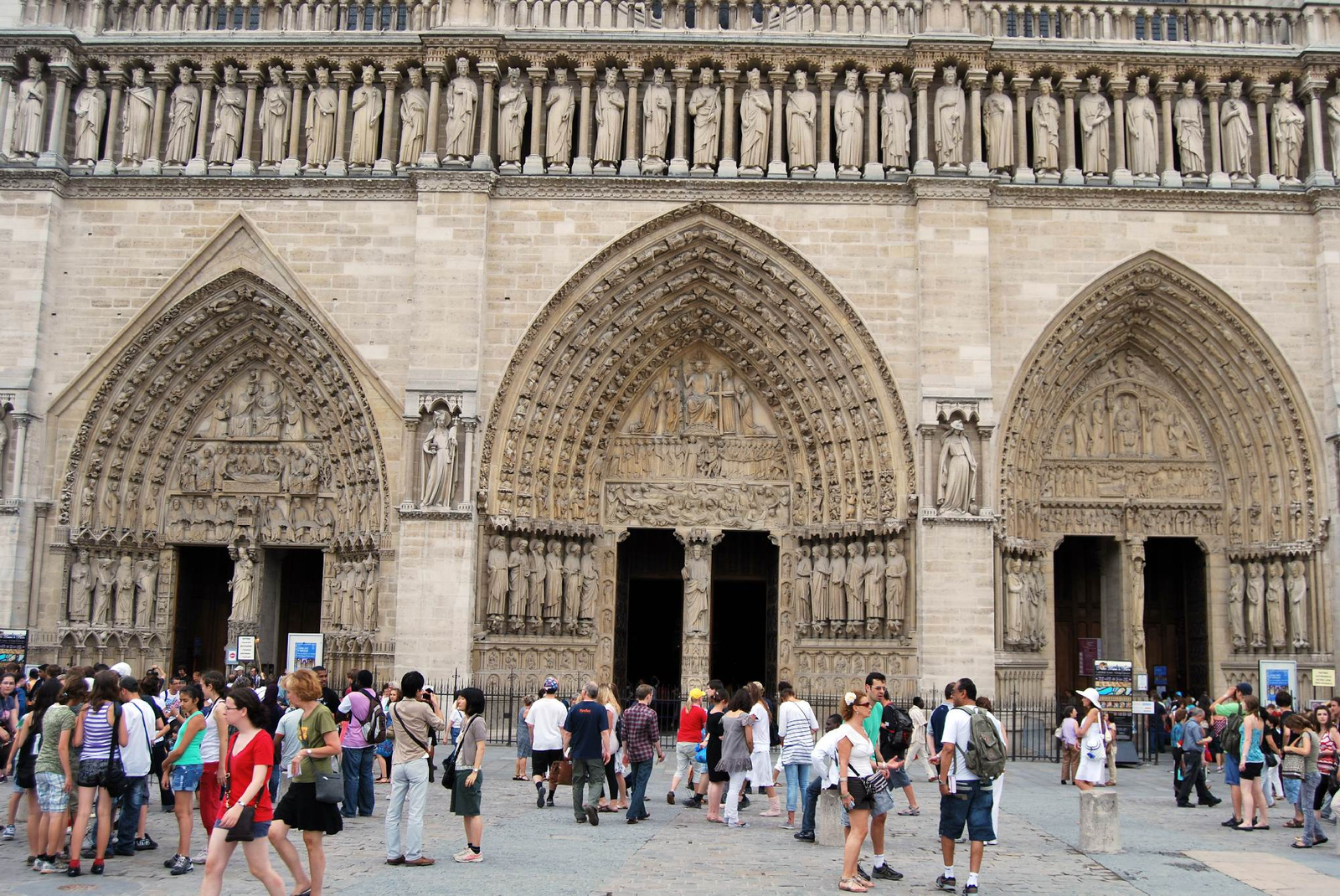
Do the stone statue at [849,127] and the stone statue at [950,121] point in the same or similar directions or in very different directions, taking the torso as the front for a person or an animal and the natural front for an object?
same or similar directions

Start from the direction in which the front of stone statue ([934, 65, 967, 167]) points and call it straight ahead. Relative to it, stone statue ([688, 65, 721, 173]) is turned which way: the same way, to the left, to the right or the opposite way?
the same way

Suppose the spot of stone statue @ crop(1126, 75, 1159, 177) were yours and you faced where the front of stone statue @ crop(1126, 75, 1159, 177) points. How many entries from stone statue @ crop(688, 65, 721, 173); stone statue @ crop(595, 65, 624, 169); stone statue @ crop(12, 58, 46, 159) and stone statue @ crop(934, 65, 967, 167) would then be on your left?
0

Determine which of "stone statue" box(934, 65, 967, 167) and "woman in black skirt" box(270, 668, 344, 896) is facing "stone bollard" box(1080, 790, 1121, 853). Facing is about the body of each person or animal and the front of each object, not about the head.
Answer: the stone statue

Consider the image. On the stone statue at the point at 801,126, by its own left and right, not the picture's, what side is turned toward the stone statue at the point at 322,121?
right

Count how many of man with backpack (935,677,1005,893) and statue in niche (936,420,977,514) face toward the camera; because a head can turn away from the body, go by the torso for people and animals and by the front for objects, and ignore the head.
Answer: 1

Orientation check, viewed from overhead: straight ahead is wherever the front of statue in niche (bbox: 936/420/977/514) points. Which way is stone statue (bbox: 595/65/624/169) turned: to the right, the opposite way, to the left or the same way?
the same way

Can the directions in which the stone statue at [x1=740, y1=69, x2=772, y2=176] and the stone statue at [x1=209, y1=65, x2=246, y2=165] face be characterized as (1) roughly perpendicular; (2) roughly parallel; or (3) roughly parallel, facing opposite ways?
roughly parallel

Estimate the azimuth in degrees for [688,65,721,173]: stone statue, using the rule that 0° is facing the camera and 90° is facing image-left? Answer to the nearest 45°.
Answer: approximately 0°

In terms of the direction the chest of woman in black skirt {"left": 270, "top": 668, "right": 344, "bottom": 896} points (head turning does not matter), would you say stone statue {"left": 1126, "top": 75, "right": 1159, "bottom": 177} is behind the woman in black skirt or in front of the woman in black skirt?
behind

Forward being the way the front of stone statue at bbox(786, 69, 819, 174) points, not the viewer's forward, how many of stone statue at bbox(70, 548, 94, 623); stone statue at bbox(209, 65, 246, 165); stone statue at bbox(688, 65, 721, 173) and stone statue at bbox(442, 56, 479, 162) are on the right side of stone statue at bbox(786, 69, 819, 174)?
4

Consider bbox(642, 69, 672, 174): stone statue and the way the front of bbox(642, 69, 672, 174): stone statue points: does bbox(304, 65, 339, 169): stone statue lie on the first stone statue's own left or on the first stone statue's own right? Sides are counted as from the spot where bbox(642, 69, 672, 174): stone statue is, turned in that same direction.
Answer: on the first stone statue's own right

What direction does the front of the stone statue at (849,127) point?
toward the camera

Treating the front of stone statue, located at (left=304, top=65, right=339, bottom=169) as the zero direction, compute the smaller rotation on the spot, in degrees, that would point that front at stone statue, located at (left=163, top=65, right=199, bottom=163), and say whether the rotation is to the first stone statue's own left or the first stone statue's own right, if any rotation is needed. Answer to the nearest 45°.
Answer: approximately 90° to the first stone statue's own right

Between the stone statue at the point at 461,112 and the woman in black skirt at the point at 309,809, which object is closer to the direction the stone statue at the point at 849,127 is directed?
the woman in black skirt

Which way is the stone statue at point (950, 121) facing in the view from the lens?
facing the viewer

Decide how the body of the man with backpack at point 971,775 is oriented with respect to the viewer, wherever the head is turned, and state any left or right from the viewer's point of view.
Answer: facing away from the viewer and to the left of the viewer

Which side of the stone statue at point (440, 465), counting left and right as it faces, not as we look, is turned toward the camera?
front
